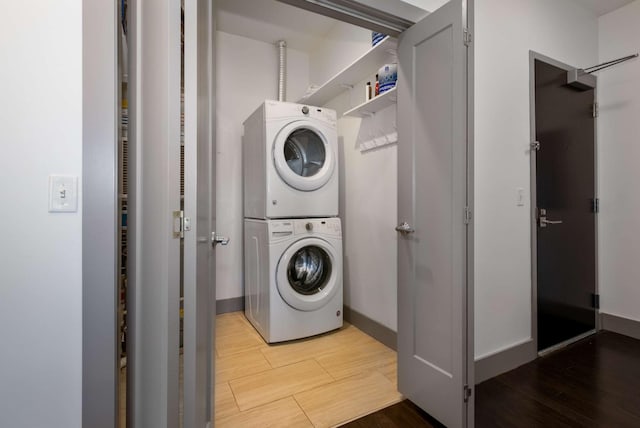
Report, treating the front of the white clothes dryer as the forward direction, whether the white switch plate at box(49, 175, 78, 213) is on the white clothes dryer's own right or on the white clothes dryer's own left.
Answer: on the white clothes dryer's own right

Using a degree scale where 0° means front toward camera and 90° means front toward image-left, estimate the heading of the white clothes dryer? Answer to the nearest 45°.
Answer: approximately 315°

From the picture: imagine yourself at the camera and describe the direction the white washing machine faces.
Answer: facing the viewer and to the right of the viewer

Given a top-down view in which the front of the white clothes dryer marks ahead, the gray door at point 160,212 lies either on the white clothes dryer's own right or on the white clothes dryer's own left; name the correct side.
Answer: on the white clothes dryer's own right

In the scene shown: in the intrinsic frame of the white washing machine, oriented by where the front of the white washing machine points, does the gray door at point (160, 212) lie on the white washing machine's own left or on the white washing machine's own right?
on the white washing machine's own right

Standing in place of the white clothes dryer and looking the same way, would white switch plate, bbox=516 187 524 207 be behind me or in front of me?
in front

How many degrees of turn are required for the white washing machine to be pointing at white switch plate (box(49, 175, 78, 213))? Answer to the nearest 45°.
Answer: approximately 90° to its right

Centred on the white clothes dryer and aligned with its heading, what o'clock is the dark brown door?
The dark brown door is roughly at 11 o'clock from the white clothes dryer.
